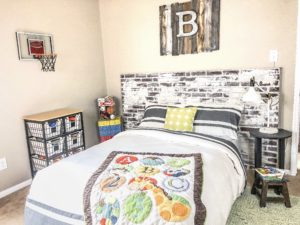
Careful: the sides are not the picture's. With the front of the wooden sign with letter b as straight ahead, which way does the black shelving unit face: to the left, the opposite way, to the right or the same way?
to the left

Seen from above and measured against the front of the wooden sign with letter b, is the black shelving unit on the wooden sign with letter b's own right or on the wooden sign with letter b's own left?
on the wooden sign with letter b's own right

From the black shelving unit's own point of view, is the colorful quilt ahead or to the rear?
ahead

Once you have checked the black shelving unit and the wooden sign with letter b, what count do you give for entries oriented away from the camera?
0

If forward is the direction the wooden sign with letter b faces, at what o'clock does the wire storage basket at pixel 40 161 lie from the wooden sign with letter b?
The wire storage basket is roughly at 2 o'clock from the wooden sign with letter b.

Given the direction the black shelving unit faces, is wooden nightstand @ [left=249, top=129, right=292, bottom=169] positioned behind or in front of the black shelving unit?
in front

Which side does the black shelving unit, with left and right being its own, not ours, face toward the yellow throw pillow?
front

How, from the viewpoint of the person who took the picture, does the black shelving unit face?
facing the viewer and to the right of the viewer

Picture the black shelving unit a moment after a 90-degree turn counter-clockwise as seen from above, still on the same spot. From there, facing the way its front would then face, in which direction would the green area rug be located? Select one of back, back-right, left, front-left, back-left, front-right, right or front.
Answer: right

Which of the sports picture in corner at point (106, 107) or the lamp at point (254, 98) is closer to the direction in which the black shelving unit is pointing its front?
the lamp

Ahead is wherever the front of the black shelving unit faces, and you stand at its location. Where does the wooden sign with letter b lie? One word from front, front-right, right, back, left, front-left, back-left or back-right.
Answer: front-left

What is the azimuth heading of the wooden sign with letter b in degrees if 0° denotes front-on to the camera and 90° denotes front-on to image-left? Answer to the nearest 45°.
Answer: approximately 0°

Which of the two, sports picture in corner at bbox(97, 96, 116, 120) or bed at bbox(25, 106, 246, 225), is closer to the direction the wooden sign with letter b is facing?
the bed

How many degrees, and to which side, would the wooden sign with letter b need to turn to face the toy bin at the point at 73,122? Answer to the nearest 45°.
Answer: approximately 90° to its right

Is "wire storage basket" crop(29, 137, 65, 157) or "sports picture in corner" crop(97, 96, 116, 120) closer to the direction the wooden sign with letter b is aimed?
the wire storage basket

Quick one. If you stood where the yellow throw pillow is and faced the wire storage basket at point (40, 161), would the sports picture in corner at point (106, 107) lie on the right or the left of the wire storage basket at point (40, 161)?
right
